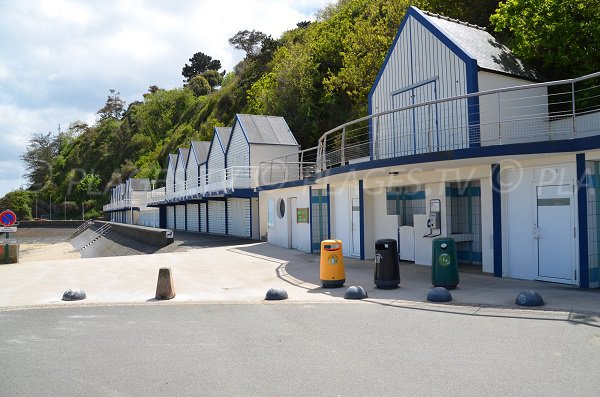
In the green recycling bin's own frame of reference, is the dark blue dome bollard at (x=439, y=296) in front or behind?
in front

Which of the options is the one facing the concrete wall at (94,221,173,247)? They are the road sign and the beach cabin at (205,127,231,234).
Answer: the beach cabin

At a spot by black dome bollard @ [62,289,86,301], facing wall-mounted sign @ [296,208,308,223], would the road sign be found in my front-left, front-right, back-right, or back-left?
front-left

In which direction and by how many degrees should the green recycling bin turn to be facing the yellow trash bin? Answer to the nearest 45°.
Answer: approximately 90° to its right

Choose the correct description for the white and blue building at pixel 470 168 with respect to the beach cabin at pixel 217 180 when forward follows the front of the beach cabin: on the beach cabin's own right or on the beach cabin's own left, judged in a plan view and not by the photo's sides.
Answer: on the beach cabin's own left

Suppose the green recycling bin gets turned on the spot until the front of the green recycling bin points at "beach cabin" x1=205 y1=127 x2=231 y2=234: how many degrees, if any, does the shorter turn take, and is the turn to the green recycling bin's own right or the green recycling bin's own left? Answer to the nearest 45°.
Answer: approximately 135° to the green recycling bin's own right

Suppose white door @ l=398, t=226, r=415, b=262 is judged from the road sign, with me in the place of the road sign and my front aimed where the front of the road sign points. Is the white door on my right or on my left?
on my left

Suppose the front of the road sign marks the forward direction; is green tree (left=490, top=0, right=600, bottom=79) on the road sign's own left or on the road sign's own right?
on the road sign's own left

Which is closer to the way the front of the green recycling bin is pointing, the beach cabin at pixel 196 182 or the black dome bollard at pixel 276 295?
the black dome bollard

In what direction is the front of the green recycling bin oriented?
toward the camera

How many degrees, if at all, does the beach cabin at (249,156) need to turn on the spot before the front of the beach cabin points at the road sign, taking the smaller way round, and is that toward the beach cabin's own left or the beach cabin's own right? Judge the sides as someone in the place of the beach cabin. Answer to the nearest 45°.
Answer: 0° — it already faces it

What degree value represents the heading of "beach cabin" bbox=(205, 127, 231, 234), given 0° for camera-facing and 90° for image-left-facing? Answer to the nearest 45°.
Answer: approximately 45°

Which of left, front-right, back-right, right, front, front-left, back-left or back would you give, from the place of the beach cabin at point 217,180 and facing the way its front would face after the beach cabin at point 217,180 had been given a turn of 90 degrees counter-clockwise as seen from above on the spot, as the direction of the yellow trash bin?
front-right

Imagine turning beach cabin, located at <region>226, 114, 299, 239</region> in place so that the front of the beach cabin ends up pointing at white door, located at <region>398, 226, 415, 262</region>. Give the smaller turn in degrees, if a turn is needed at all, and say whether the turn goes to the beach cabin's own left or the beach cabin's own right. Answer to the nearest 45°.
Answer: approximately 45° to the beach cabin's own left

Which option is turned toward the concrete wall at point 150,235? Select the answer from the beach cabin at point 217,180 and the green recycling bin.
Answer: the beach cabin

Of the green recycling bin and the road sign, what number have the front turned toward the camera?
2

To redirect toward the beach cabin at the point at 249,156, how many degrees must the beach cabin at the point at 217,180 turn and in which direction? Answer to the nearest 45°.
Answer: approximately 45° to its left

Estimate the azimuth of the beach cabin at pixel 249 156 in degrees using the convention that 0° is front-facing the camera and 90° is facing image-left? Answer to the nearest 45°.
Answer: approximately 45°
